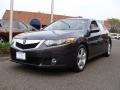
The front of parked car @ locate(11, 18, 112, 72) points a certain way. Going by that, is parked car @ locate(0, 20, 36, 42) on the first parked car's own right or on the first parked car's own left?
on the first parked car's own right

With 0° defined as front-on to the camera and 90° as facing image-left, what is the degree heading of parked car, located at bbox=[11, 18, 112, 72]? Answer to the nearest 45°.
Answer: approximately 45°
